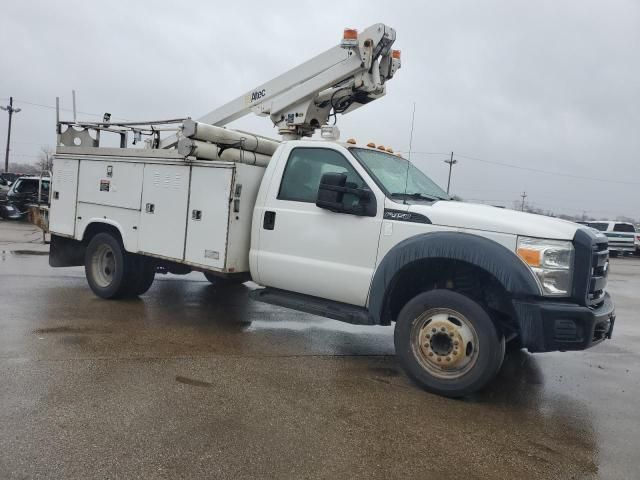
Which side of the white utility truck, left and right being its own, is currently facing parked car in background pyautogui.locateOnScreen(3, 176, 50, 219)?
back

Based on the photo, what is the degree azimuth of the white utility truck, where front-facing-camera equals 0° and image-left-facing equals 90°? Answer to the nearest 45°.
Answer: approximately 315°

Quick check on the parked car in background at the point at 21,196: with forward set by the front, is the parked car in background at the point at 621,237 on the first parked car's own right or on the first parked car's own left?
on the first parked car's own left

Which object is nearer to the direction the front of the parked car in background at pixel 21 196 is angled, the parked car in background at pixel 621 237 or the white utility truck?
the white utility truck

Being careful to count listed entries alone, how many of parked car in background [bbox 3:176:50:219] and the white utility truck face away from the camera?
0

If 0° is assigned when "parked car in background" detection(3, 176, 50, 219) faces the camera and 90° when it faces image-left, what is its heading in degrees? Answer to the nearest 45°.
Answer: approximately 45°

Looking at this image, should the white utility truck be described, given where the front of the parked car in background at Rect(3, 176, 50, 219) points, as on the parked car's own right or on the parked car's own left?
on the parked car's own left

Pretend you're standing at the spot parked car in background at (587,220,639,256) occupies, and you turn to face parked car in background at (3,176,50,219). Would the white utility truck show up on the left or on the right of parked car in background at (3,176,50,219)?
left
